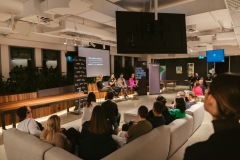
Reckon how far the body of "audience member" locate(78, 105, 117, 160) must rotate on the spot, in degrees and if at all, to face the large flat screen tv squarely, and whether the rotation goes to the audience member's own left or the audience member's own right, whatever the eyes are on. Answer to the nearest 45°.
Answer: approximately 45° to the audience member's own right

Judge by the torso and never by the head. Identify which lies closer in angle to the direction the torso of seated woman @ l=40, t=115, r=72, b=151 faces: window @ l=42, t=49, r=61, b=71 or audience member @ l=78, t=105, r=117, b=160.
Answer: the window

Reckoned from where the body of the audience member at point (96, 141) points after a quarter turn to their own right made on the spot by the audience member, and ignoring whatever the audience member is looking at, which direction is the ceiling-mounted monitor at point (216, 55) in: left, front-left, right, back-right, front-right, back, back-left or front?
front-left

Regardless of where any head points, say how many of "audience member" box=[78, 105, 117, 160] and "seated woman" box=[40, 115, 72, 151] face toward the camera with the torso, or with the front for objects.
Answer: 0

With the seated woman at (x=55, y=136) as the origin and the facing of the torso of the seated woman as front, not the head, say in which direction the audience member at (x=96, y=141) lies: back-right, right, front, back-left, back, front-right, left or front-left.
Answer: right

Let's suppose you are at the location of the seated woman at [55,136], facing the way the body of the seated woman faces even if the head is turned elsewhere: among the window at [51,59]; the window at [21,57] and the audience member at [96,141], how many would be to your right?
1

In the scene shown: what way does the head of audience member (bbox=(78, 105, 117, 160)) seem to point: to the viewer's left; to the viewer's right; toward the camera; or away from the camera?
away from the camera

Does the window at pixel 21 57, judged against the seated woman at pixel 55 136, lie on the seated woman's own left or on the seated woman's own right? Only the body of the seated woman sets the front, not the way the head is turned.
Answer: on the seated woman's own left

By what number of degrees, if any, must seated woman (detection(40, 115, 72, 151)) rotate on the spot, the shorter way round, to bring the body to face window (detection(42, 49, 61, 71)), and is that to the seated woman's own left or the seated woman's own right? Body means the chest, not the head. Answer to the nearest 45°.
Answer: approximately 45° to the seated woman's own left

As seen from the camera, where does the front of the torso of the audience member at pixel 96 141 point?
away from the camera

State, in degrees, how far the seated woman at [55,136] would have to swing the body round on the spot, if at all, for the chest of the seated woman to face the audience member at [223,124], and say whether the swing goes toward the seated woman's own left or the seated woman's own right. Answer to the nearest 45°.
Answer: approximately 135° to the seated woman's own right

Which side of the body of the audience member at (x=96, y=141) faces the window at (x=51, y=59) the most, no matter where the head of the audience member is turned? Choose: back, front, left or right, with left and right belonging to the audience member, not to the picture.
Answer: front

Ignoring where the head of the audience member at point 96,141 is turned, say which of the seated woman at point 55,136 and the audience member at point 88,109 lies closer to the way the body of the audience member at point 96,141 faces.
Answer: the audience member

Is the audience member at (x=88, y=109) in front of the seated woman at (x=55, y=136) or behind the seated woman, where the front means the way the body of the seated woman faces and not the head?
in front

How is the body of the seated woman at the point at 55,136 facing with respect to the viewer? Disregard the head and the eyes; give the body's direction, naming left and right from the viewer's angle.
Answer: facing away from the viewer and to the right of the viewer

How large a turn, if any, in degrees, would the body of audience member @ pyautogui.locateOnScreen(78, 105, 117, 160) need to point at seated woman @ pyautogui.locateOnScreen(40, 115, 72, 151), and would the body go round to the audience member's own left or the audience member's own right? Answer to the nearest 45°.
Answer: approximately 45° to the audience member's own left

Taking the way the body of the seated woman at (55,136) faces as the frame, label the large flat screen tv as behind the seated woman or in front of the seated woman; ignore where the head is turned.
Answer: in front
